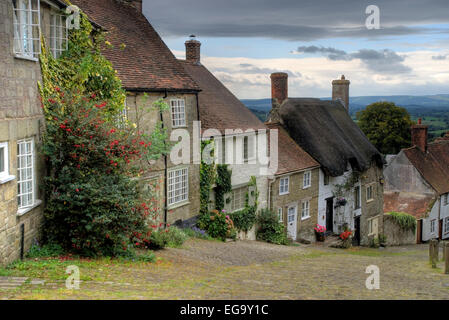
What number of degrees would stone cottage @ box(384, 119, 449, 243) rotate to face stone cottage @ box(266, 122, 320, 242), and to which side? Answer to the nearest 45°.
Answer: approximately 90° to its right

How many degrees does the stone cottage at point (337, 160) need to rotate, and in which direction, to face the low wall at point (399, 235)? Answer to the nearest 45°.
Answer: approximately 90° to its left

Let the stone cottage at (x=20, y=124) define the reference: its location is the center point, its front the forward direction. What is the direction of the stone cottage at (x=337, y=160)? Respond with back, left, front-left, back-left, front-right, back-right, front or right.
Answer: left

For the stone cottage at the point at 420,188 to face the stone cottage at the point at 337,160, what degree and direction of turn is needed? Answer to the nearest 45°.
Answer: approximately 90° to its right

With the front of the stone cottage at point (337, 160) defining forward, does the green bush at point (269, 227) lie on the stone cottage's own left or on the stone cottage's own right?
on the stone cottage's own right

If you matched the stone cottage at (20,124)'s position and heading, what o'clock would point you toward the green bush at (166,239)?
The green bush is roughly at 9 o'clock from the stone cottage.

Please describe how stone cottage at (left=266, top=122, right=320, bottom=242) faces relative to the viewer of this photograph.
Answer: facing the viewer and to the right of the viewer

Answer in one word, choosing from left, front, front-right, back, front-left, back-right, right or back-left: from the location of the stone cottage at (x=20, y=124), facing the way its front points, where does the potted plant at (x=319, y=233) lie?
left
